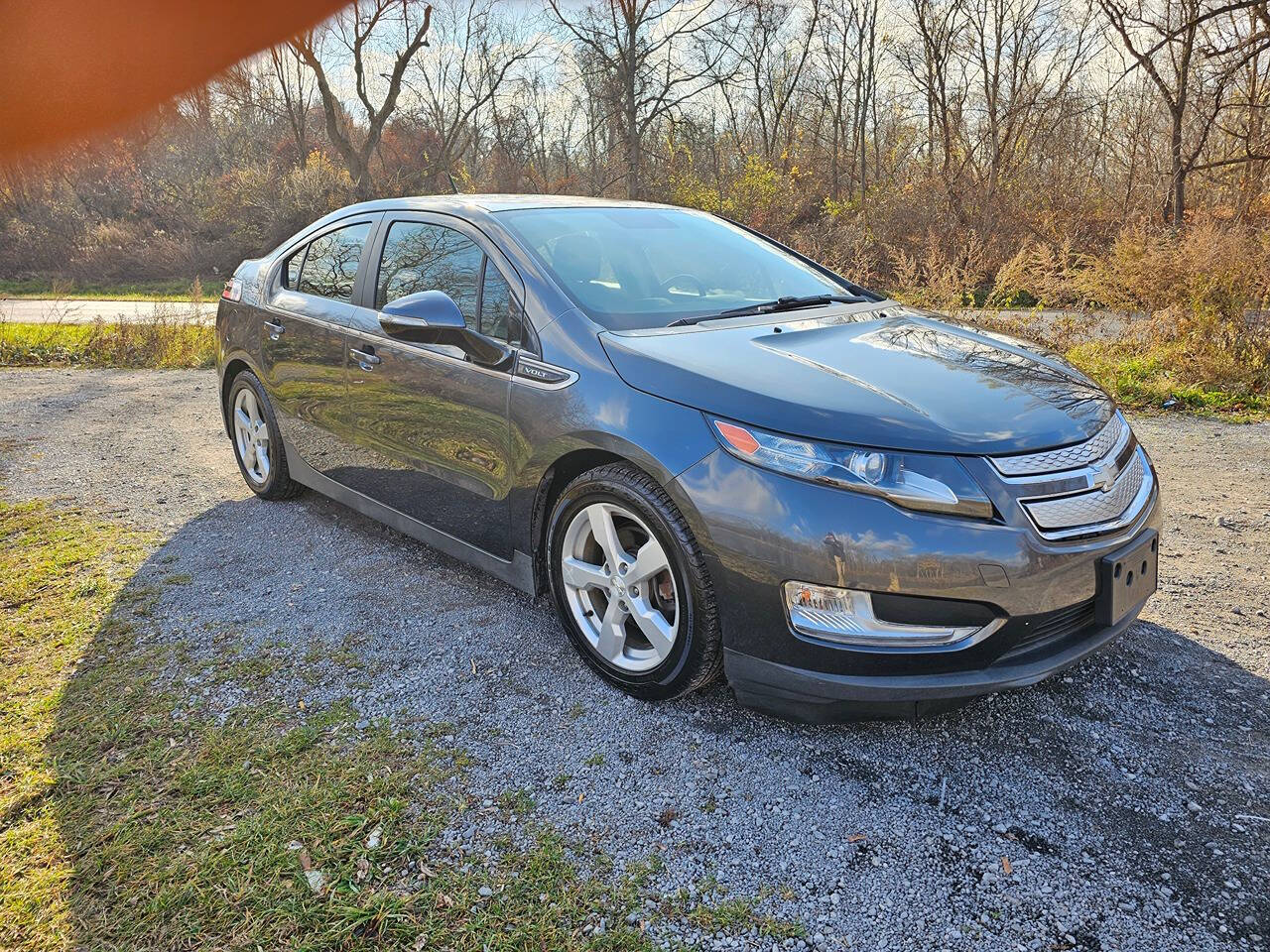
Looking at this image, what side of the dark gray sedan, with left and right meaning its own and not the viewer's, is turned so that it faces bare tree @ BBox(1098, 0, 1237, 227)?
left

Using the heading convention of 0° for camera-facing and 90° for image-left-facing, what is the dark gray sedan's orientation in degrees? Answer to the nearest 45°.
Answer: approximately 315°
